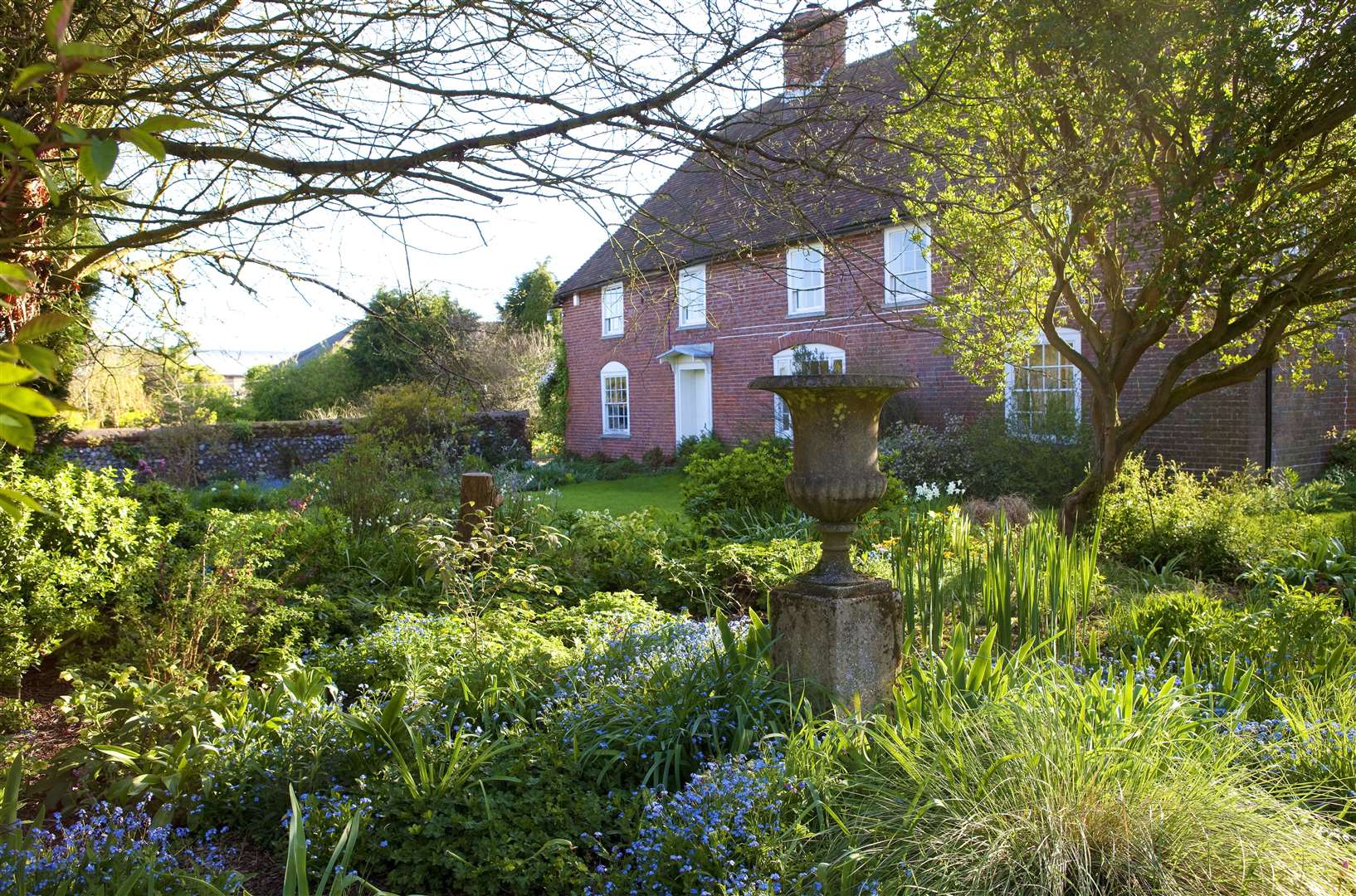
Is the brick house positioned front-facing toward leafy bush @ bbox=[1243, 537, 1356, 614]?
no

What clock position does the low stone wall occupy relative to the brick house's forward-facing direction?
The low stone wall is roughly at 2 o'clock from the brick house.

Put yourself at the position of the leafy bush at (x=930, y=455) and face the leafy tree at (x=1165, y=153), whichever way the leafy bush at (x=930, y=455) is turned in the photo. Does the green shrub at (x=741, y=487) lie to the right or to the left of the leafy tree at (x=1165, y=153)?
right

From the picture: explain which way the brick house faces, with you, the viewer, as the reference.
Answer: facing the viewer and to the left of the viewer

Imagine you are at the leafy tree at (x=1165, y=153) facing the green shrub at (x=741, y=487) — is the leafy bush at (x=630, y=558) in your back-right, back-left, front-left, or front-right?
front-left

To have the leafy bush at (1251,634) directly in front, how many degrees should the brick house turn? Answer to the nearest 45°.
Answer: approximately 90° to its left

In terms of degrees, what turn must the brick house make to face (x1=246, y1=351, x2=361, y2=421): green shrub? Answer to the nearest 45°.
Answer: approximately 90° to its right

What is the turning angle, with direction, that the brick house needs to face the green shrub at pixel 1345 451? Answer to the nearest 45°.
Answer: approximately 135° to its left
